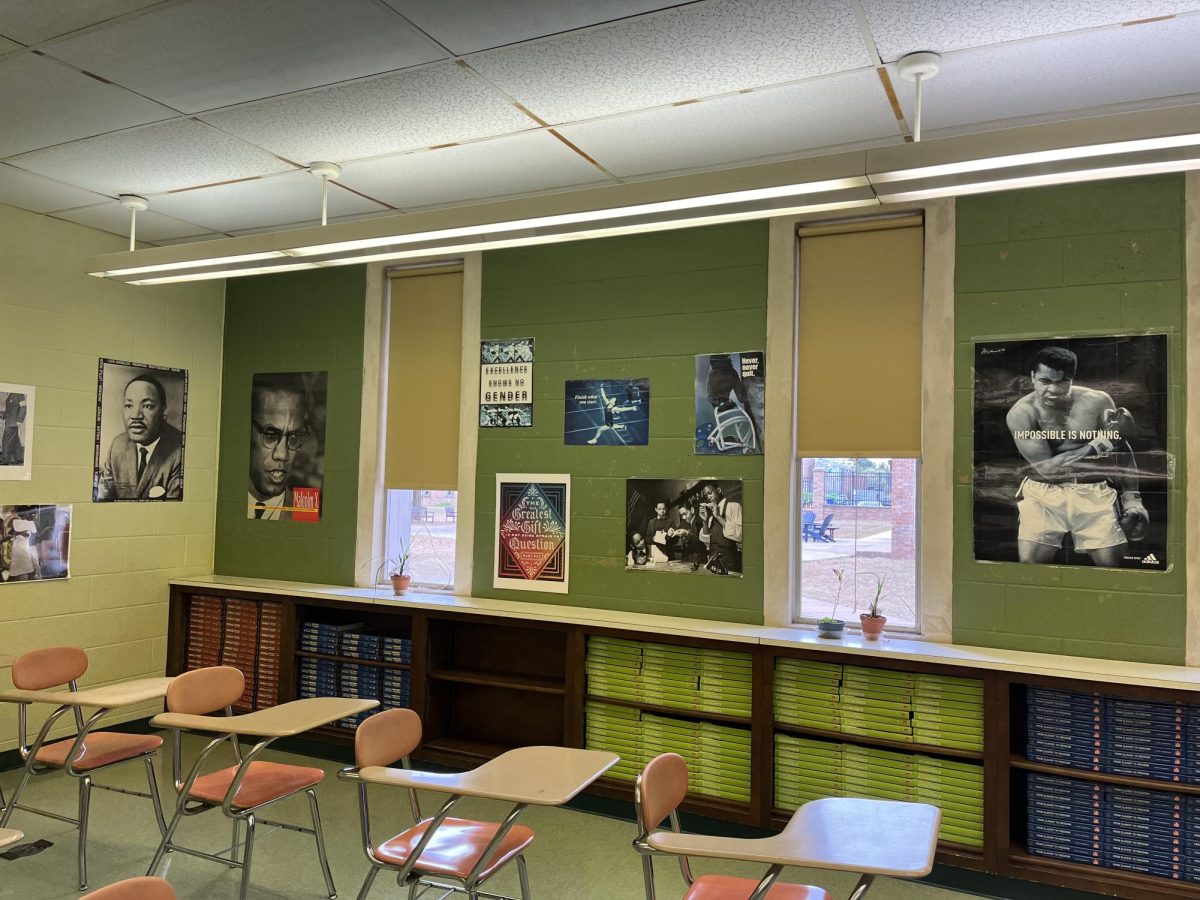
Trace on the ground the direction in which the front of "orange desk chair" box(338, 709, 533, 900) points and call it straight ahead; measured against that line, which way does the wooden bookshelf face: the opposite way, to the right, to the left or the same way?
to the right

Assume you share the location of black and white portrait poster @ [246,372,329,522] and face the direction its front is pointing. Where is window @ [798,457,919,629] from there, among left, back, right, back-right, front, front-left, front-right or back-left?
left

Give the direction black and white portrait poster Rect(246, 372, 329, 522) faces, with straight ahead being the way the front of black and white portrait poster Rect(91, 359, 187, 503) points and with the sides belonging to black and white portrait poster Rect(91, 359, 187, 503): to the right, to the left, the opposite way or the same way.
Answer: to the right

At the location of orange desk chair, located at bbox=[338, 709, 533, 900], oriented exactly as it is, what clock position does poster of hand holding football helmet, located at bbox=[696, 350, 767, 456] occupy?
The poster of hand holding football helmet is roughly at 9 o'clock from the orange desk chair.

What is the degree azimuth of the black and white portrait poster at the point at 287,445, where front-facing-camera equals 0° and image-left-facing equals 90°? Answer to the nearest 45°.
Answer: approximately 45°

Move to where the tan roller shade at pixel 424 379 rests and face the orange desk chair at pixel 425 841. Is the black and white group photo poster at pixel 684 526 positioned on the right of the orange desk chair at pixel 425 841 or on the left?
left

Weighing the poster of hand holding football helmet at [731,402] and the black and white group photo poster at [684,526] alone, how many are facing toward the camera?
2

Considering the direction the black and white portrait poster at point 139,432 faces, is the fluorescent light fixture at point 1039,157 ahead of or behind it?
ahead

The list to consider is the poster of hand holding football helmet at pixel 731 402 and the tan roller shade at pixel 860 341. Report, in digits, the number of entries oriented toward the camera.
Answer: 2
